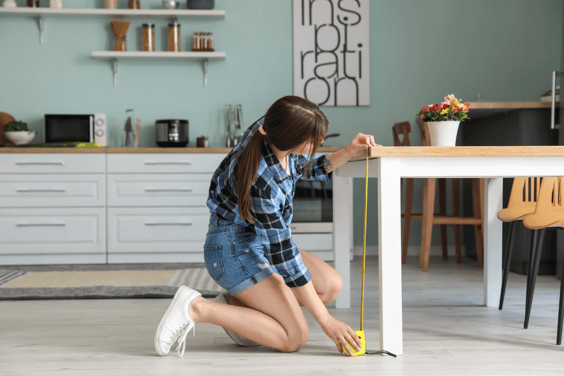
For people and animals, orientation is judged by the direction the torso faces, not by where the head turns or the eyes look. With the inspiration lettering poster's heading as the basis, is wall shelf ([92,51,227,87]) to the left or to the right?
on its right

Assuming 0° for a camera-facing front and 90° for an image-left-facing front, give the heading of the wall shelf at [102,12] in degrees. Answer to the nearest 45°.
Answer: approximately 0°

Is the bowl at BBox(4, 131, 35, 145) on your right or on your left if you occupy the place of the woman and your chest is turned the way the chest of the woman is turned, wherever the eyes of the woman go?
on your left

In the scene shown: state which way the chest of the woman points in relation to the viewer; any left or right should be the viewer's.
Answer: facing to the right of the viewer

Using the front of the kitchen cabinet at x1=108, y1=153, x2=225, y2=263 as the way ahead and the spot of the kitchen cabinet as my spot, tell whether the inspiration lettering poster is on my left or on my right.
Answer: on my left

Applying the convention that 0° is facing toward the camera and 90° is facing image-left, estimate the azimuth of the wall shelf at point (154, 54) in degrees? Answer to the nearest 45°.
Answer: approximately 0°
